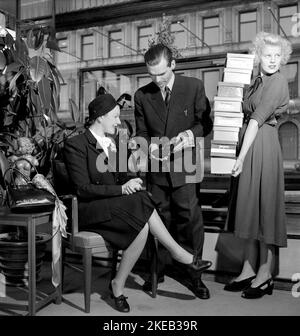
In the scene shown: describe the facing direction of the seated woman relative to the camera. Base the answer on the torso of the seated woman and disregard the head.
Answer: to the viewer's right

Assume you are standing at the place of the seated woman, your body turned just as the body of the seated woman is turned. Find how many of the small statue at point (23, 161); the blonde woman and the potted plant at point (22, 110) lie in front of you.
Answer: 1

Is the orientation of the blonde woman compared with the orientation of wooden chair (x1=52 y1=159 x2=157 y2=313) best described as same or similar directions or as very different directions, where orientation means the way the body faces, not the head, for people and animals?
very different directions

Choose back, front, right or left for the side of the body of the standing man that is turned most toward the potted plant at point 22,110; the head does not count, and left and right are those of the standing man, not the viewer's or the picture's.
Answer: right

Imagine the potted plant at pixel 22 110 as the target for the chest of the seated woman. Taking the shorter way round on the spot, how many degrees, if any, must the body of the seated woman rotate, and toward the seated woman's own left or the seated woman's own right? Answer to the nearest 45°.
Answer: approximately 135° to the seated woman's own left

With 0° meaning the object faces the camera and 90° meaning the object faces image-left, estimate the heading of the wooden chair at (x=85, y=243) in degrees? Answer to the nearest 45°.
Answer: approximately 315°

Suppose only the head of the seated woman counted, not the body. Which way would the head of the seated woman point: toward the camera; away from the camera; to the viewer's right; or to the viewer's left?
to the viewer's right

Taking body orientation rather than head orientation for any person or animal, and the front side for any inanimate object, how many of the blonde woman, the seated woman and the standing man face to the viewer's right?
1

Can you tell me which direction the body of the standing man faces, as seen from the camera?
toward the camera
